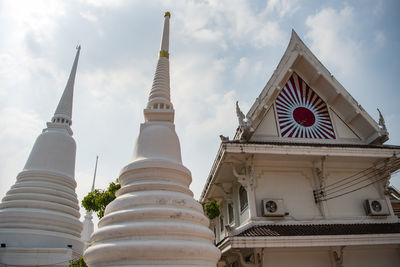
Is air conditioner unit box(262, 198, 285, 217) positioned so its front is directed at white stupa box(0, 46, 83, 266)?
no

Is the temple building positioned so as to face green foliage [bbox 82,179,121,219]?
no

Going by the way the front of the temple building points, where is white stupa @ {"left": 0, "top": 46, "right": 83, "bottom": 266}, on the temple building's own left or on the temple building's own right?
on the temple building's own right

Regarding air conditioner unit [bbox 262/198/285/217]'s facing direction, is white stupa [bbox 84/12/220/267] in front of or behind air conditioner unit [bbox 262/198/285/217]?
in front

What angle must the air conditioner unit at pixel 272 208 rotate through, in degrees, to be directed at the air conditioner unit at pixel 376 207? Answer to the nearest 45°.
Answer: approximately 135° to its left

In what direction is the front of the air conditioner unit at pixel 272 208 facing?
toward the camera

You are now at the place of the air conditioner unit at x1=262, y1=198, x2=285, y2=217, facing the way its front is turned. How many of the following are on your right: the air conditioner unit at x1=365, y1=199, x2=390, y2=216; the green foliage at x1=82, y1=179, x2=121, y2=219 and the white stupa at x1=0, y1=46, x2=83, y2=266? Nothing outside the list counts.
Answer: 2

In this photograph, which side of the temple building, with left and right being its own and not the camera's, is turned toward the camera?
front

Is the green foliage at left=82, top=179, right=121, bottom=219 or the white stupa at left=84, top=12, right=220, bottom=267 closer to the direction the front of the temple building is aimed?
the white stupa
